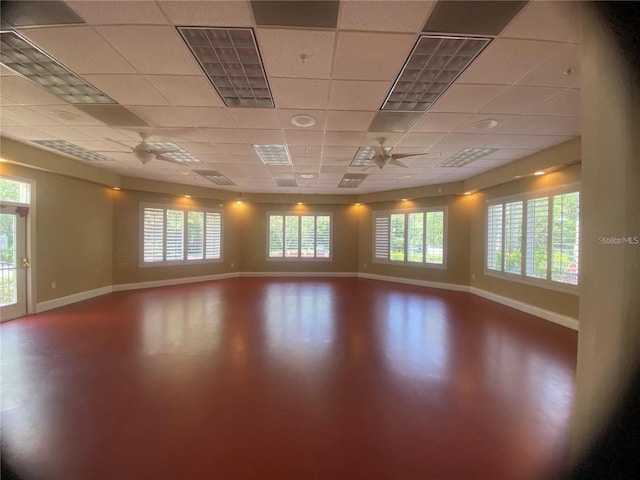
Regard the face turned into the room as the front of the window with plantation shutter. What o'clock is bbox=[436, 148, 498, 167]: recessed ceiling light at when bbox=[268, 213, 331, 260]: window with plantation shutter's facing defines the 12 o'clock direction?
The recessed ceiling light is roughly at 11 o'clock from the window with plantation shutter.

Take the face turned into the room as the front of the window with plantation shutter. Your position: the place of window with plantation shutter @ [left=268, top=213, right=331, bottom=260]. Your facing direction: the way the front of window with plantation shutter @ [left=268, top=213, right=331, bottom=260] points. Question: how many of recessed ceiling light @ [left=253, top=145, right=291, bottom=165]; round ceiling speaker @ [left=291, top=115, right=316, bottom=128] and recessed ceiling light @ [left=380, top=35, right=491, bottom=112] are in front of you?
3

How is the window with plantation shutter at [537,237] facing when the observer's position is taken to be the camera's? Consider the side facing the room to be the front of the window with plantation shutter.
facing the viewer and to the left of the viewer

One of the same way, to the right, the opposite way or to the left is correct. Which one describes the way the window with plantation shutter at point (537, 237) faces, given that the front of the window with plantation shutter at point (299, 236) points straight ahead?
to the right

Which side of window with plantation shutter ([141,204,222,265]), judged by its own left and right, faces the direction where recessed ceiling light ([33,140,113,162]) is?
right

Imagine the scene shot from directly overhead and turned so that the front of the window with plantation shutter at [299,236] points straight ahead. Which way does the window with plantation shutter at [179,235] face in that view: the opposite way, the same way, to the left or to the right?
to the left

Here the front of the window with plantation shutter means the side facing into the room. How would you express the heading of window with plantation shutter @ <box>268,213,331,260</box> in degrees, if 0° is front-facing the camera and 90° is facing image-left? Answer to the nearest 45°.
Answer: approximately 0°

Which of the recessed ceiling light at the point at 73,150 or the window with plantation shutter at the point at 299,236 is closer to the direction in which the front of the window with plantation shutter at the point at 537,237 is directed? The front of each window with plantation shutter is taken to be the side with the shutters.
the recessed ceiling light

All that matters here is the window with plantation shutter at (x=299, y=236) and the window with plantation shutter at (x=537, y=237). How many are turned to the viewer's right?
0

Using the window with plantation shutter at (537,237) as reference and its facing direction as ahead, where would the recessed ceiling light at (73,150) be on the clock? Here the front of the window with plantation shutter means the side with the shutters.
The recessed ceiling light is roughly at 12 o'clock from the window with plantation shutter.

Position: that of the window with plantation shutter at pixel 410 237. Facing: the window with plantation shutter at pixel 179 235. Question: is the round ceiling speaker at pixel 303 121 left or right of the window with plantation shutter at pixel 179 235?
left

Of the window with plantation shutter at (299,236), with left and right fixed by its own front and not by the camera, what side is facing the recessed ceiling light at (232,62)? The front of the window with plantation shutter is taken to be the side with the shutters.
front

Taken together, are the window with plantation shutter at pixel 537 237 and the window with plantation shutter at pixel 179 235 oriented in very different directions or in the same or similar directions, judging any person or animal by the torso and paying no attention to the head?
very different directions

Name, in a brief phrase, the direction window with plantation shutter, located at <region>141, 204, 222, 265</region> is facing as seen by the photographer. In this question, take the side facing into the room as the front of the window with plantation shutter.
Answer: facing the viewer and to the right of the viewer

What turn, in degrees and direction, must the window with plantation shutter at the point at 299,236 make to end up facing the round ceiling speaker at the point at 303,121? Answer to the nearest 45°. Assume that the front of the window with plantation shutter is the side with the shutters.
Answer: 0° — it already faces it

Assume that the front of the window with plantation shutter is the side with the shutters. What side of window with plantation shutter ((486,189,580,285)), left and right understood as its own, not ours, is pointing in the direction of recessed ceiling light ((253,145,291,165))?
front
